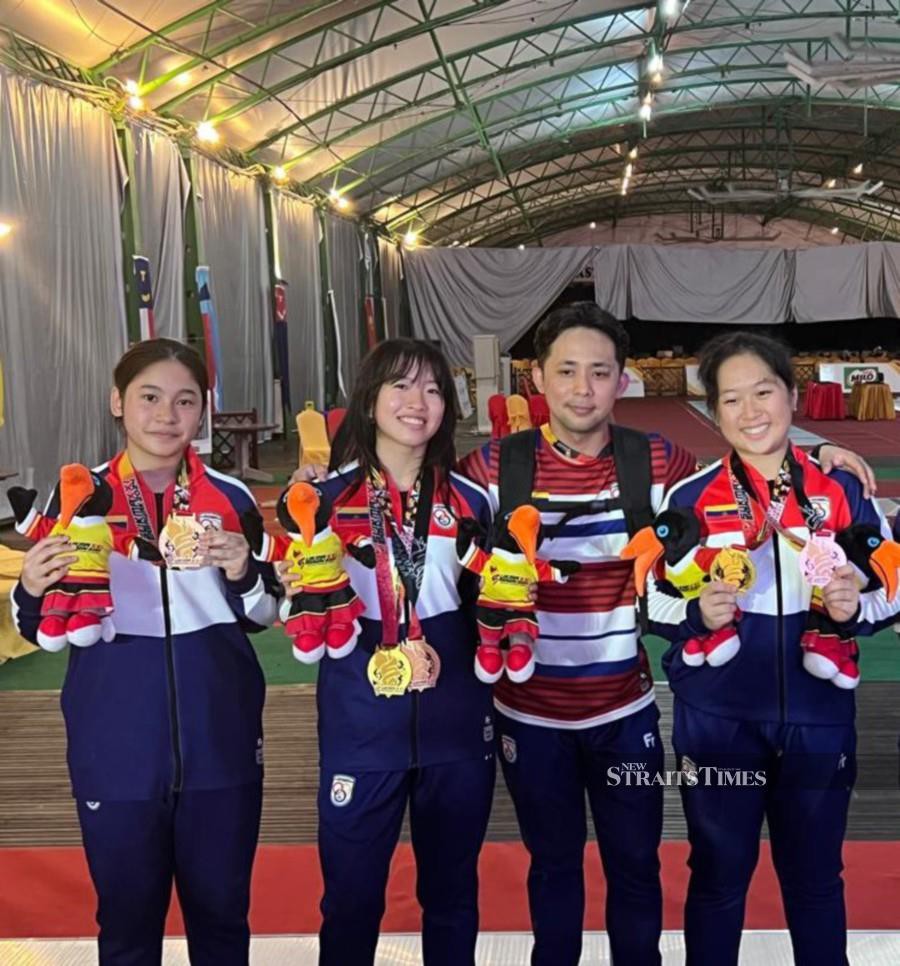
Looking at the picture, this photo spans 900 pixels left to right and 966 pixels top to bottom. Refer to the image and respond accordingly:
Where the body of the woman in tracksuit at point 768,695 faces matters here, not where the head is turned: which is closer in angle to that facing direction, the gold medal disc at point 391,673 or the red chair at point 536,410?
the gold medal disc

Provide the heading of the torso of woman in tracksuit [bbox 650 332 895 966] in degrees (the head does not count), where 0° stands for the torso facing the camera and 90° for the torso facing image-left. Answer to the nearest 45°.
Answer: approximately 0°

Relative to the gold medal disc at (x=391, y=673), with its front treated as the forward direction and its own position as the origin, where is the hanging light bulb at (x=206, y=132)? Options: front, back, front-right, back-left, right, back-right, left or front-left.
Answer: back

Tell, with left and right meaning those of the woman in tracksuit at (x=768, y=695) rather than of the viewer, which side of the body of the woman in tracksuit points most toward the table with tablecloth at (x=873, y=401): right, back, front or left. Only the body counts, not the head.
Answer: back

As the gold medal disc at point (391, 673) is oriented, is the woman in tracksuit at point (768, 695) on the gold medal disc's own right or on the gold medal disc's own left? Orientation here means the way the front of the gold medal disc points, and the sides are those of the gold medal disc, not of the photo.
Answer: on the gold medal disc's own left

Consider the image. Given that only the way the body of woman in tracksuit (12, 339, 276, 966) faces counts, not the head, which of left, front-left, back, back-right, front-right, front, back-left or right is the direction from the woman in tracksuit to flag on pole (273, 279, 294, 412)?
back

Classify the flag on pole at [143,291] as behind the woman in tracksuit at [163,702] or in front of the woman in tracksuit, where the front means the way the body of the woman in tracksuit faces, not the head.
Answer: behind

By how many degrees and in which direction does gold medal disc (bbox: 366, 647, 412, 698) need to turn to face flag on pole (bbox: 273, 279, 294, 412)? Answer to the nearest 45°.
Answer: approximately 180°

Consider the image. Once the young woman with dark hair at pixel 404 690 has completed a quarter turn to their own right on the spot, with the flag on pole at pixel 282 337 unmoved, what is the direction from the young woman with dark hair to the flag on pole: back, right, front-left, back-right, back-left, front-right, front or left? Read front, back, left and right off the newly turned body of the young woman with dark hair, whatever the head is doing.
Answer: right

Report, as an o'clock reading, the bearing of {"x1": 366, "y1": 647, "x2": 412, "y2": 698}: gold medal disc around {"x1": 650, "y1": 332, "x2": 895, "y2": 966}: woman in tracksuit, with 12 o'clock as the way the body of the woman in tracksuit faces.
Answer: The gold medal disc is roughly at 2 o'clock from the woman in tracksuit.

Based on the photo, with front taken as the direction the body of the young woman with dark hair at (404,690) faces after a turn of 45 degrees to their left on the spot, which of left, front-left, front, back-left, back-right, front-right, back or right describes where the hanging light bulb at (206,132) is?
back-left

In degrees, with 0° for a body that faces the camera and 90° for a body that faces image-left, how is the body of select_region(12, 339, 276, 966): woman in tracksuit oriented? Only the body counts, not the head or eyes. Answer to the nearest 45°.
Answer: approximately 0°
